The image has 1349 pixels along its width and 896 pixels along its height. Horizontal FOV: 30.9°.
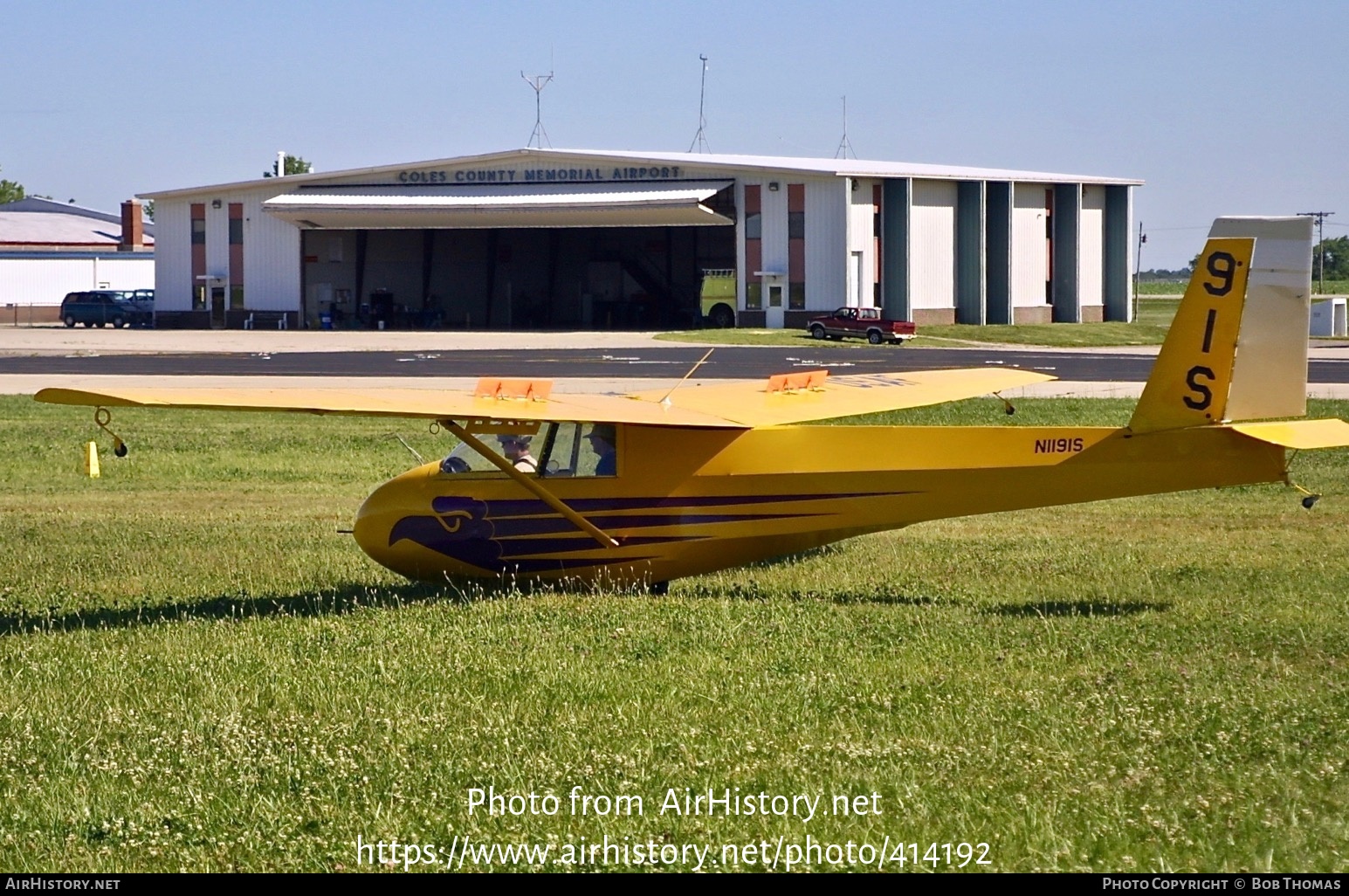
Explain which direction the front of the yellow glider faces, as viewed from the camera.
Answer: facing away from the viewer and to the left of the viewer
